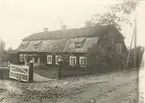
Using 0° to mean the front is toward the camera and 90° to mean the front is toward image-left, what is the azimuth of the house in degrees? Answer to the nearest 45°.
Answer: approximately 45°
